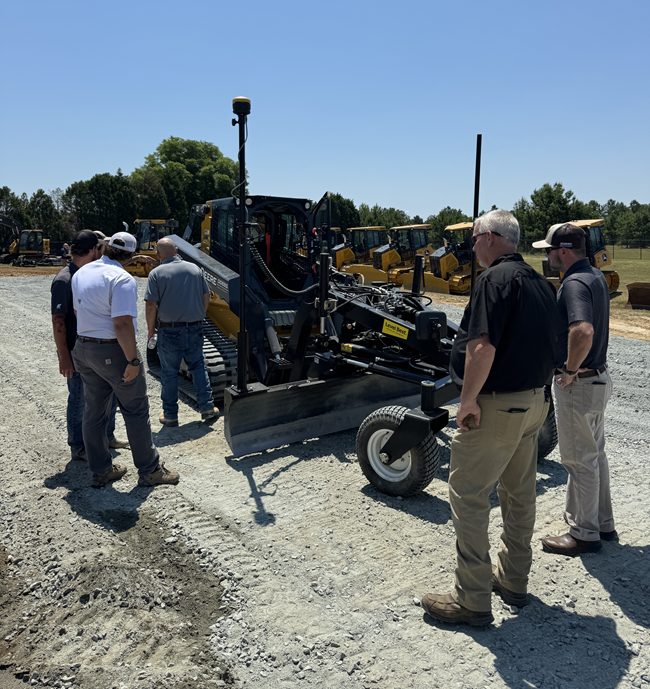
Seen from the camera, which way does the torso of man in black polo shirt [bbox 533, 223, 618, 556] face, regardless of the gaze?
to the viewer's left

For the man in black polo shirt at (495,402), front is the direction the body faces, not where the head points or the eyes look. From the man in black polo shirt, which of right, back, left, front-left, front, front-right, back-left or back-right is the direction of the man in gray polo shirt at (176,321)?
front

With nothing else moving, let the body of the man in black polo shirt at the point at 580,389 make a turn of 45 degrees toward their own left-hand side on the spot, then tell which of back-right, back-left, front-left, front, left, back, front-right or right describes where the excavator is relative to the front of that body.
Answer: right

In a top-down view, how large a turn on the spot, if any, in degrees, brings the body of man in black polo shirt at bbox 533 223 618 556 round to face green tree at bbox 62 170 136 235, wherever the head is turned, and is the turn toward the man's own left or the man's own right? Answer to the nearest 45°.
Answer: approximately 45° to the man's own right

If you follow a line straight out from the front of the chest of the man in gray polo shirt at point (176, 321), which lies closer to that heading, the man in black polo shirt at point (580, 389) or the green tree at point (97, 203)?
the green tree

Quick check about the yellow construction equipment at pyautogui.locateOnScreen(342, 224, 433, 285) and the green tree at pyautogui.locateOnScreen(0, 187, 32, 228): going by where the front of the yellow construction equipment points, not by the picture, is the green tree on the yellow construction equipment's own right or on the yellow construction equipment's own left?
on the yellow construction equipment's own right

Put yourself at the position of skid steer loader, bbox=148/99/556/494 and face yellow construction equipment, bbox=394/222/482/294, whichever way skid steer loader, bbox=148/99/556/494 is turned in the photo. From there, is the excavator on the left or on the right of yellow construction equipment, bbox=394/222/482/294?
left

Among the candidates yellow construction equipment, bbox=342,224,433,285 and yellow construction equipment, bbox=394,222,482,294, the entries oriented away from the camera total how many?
0

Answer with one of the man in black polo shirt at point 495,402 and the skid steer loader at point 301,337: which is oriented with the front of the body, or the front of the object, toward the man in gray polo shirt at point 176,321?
the man in black polo shirt

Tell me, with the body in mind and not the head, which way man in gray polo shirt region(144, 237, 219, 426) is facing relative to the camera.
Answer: away from the camera

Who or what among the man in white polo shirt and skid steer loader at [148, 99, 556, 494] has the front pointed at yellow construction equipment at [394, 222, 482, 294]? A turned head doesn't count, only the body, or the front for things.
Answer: the man in white polo shirt

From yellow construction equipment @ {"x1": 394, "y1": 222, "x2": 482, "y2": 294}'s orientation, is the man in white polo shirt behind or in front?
in front

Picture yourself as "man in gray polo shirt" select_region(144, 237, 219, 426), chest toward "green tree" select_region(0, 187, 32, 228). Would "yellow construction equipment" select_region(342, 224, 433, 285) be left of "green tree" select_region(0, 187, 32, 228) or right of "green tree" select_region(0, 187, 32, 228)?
right

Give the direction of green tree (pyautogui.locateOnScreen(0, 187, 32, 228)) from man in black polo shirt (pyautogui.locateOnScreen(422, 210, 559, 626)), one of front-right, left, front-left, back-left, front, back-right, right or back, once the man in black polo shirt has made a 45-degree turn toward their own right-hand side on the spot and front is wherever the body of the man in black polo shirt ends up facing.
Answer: front-left
